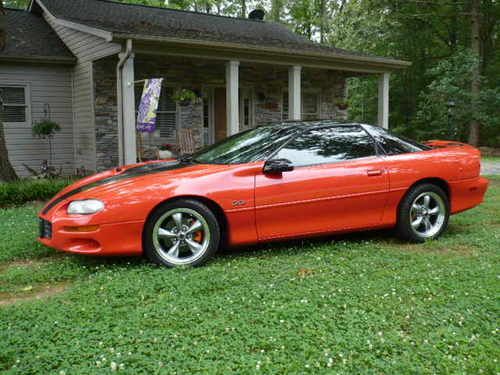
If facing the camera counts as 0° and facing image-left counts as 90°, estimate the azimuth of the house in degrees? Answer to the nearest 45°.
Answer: approximately 315°

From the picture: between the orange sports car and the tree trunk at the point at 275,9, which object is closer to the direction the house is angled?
the orange sports car

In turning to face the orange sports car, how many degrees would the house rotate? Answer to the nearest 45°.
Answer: approximately 45° to its right

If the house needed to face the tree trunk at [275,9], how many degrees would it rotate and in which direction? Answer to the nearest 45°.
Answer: approximately 135° to its left

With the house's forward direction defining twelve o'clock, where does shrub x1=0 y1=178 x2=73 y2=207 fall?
The shrub is roughly at 2 o'clock from the house.
